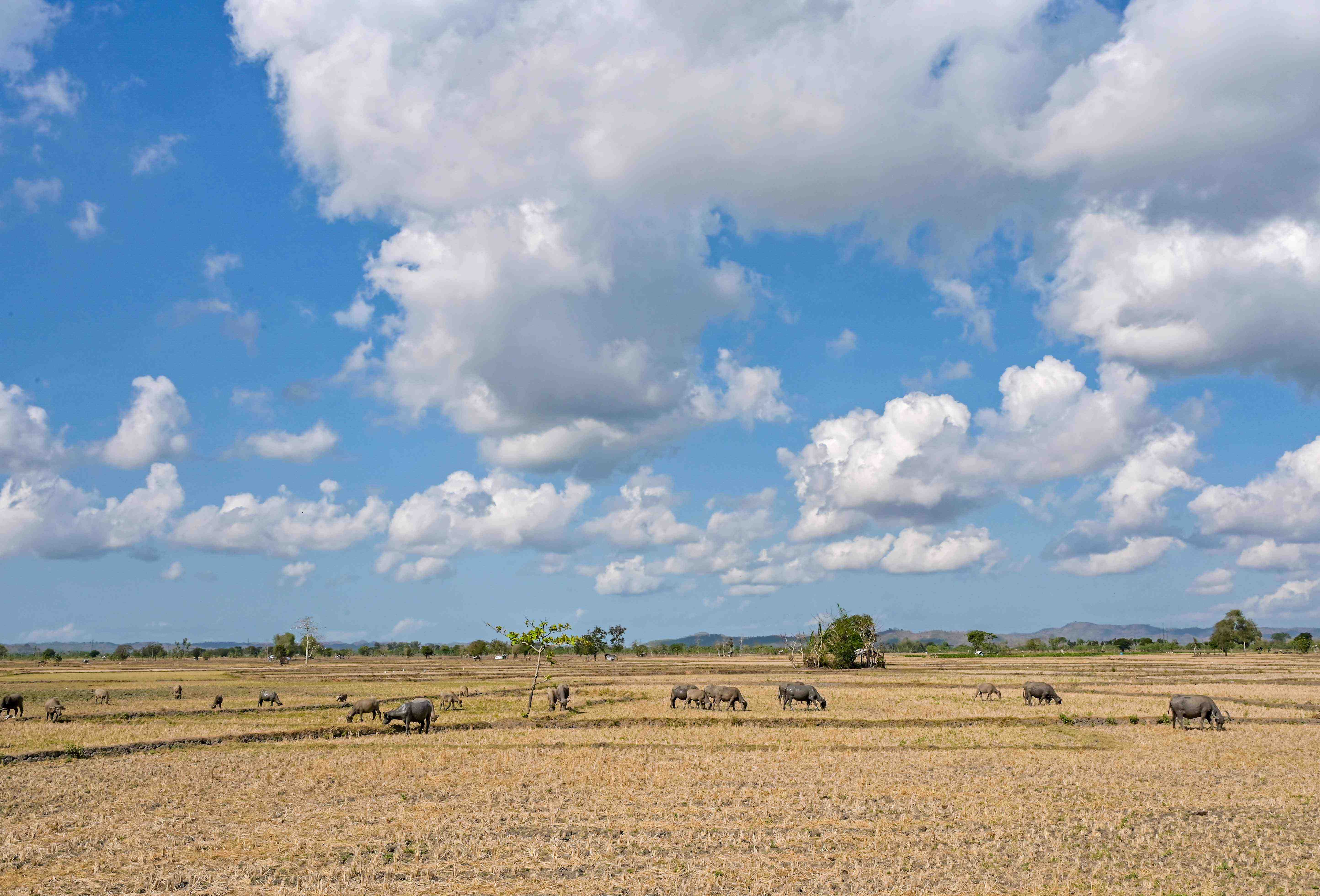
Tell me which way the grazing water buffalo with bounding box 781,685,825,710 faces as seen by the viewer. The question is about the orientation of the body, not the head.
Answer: to the viewer's right

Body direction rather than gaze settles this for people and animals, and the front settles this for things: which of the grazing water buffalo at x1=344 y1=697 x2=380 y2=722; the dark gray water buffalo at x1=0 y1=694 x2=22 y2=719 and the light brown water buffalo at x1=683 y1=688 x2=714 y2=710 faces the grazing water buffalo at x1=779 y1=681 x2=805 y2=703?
the light brown water buffalo at x1=683 y1=688 x2=714 y2=710

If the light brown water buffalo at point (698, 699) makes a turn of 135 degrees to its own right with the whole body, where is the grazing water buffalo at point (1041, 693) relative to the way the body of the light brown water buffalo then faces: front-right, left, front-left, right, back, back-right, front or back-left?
back-left

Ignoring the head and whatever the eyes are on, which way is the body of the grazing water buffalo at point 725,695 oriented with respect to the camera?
to the viewer's right

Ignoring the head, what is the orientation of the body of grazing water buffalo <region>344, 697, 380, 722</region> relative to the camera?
to the viewer's left

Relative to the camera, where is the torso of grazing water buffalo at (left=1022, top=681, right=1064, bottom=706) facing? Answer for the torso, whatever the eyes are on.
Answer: to the viewer's right

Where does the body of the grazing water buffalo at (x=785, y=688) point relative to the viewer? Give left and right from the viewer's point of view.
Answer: facing to the right of the viewer

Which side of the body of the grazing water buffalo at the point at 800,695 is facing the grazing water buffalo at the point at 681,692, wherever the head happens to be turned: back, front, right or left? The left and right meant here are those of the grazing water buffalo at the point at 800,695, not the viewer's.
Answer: back

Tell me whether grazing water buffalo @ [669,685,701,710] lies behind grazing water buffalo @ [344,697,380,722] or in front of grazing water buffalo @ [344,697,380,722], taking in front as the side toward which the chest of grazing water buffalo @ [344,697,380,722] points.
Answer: behind

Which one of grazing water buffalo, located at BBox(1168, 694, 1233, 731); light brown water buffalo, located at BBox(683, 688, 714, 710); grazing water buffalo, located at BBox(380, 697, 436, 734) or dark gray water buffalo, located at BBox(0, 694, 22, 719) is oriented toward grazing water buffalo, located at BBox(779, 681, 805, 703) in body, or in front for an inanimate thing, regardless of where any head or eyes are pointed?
light brown water buffalo, located at BBox(683, 688, 714, 710)

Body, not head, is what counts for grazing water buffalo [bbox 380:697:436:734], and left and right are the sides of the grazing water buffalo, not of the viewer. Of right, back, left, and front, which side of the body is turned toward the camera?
left

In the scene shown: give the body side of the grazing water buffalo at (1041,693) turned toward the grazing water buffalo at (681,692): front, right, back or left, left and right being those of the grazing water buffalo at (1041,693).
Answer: back

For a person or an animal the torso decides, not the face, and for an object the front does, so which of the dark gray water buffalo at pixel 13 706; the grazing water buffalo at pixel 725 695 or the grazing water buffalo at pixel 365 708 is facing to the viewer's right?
the grazing water buffalo at pixel 725 695

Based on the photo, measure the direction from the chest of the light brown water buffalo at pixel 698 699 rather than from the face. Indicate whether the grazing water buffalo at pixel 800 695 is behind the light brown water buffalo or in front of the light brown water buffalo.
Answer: in front

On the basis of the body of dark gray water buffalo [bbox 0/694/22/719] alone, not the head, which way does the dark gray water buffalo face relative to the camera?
to the viewer's left

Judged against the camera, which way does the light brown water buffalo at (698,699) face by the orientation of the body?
to the viewer's right
